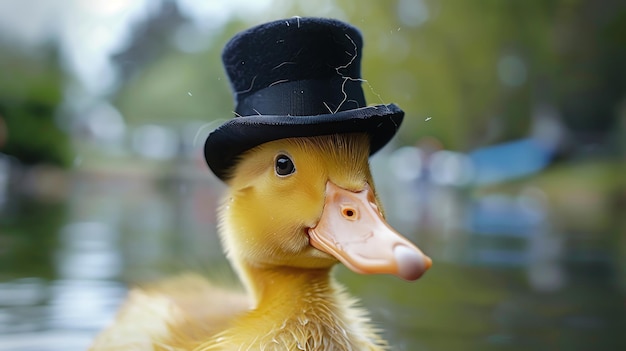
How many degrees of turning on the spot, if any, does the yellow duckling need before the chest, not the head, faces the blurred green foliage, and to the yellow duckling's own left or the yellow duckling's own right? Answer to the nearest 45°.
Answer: approximately 180°

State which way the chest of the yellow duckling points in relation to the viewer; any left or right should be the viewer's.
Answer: facing the viewer and to the right of the viewer
